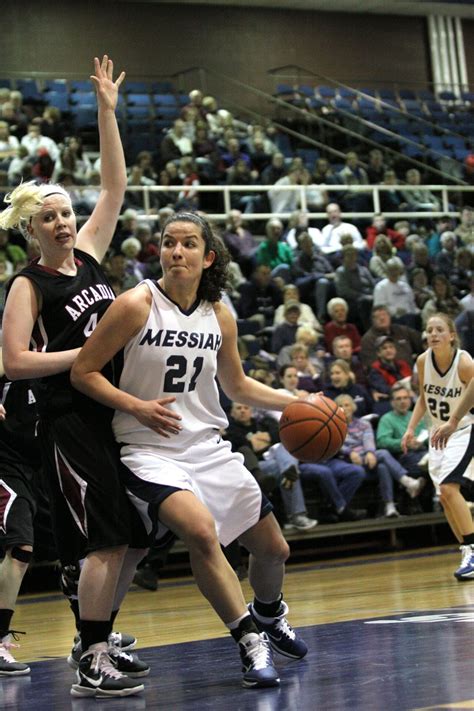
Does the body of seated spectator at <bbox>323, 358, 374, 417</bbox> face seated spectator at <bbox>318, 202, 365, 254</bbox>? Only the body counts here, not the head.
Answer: no

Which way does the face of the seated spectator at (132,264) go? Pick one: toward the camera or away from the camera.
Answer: toward the camera

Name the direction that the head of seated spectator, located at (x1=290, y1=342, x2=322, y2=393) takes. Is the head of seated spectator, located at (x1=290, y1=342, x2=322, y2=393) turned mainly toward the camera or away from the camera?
toward the camera

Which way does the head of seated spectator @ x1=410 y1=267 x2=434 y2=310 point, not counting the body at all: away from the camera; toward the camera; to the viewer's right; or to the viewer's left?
toward the camera

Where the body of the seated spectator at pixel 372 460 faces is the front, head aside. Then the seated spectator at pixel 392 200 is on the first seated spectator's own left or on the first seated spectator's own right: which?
on the first seated spectator's own left

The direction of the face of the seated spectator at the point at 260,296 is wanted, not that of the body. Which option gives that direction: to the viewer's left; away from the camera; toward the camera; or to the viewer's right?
toward the camera

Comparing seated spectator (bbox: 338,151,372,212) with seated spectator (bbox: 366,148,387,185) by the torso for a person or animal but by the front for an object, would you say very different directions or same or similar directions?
same or similar directions

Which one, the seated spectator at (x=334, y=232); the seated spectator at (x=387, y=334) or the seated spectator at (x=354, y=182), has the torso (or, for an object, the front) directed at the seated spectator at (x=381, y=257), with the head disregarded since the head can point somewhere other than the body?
the seated spectator at (x=354, y=182)

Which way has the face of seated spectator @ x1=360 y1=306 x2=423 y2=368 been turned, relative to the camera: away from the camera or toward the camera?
toward the camera

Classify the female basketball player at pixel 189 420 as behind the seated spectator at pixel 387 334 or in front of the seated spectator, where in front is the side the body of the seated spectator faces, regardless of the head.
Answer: in front

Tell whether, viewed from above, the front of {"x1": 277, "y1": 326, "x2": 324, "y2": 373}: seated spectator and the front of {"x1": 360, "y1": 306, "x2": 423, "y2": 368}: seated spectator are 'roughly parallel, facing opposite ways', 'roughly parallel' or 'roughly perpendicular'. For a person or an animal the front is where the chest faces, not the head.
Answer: roughly parallel

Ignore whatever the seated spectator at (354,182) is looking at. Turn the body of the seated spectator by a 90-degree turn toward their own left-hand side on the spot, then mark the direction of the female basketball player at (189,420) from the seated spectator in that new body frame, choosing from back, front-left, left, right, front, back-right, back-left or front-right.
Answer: right

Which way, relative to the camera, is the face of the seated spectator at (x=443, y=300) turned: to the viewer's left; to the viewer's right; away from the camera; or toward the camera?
toward the camera

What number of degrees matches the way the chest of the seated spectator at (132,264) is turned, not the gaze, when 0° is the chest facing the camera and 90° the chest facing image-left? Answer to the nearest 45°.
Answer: approximately 0°

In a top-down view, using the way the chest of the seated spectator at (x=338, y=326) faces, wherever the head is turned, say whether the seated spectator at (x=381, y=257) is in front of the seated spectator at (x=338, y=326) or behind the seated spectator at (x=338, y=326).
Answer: behind

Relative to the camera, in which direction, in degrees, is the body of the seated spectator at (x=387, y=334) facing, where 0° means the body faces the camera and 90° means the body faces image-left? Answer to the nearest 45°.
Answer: approximately 0°

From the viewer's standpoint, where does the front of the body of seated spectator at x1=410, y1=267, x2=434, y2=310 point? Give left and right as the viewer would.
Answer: facing the viewer and to the left of the viewer

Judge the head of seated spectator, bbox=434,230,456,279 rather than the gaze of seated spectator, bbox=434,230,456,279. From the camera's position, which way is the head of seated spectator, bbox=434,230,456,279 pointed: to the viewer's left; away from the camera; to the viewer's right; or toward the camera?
toward the camera

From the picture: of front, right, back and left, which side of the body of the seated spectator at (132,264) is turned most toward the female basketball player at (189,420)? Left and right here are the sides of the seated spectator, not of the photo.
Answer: front

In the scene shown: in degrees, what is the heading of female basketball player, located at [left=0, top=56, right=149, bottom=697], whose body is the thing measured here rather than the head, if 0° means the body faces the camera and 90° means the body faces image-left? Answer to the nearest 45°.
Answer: approximately 315°

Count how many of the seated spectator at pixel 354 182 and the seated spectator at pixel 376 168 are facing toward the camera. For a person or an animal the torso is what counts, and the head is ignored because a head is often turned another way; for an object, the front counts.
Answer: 2
